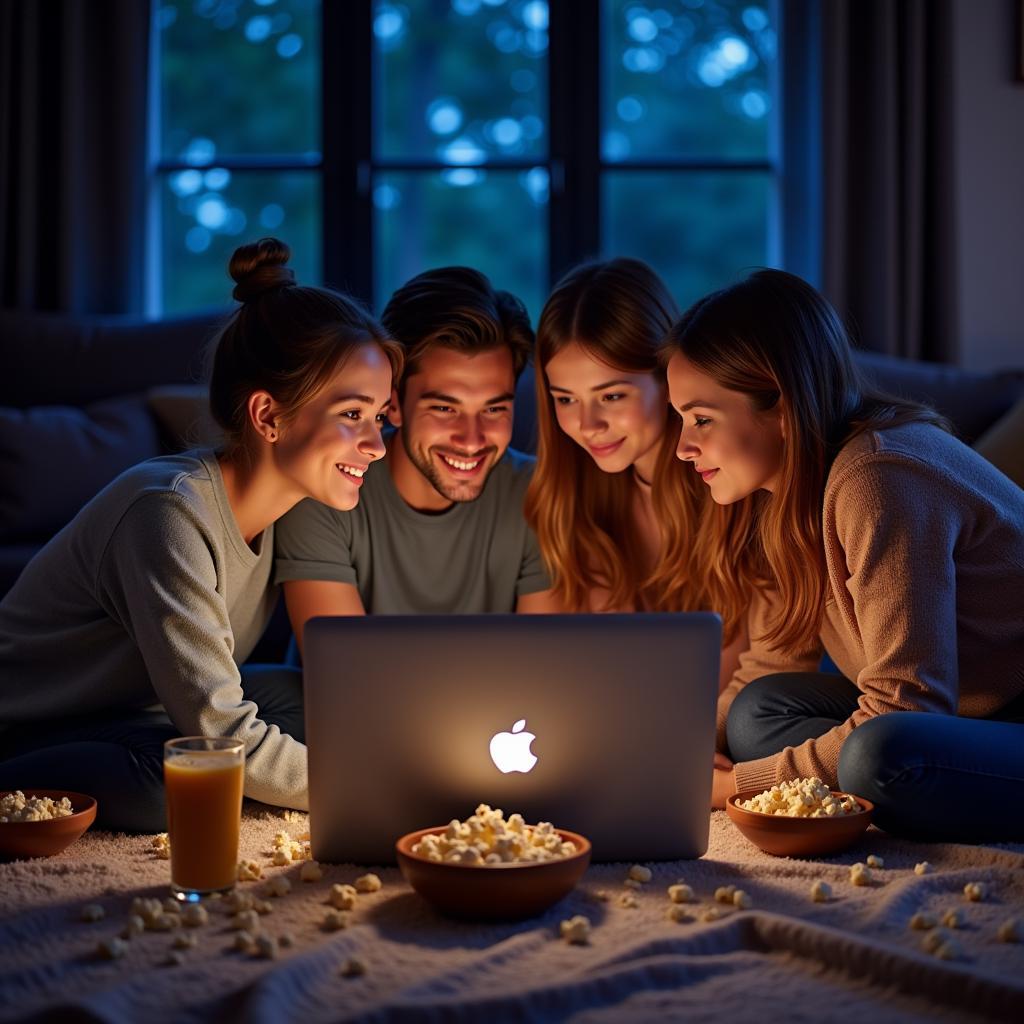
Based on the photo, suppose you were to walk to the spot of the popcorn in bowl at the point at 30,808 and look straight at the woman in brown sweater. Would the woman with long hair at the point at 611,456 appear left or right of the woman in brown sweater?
left

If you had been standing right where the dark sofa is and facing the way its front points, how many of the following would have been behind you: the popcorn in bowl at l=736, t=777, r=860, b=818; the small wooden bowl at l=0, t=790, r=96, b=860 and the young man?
0

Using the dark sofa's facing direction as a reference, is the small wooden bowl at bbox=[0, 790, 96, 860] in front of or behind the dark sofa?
in front

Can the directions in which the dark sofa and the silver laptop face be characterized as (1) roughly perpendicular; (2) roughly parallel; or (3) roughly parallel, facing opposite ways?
roughly parallel, facing opposite ways

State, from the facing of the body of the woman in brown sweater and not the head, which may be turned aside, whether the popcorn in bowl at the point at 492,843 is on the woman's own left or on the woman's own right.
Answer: on the woman's own left

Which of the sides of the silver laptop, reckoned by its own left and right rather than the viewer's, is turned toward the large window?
front

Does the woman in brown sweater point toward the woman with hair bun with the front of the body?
yes

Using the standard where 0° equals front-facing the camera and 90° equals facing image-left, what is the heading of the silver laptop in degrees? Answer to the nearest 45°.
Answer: approximately 180°

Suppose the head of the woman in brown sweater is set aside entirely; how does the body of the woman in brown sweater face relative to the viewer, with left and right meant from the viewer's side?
facing to the left of the viewer

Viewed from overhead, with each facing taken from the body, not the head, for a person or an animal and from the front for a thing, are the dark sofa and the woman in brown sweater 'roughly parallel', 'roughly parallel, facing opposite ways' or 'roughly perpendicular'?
roughly perpendicular

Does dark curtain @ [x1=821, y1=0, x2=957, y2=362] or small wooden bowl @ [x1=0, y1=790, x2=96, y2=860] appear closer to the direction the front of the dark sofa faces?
the small wooden bowl

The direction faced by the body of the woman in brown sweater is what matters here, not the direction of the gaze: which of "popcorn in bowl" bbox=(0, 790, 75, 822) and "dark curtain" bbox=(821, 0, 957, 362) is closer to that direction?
the popcorn in bowl

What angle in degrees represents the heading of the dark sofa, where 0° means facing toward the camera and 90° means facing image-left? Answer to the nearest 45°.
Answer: approximately 0°

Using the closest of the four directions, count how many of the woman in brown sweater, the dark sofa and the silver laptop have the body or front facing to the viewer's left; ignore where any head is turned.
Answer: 1

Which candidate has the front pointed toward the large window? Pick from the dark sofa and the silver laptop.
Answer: the silver laptop

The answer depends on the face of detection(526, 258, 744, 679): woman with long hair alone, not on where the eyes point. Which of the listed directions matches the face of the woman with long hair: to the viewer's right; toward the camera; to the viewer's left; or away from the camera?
toward the camera
